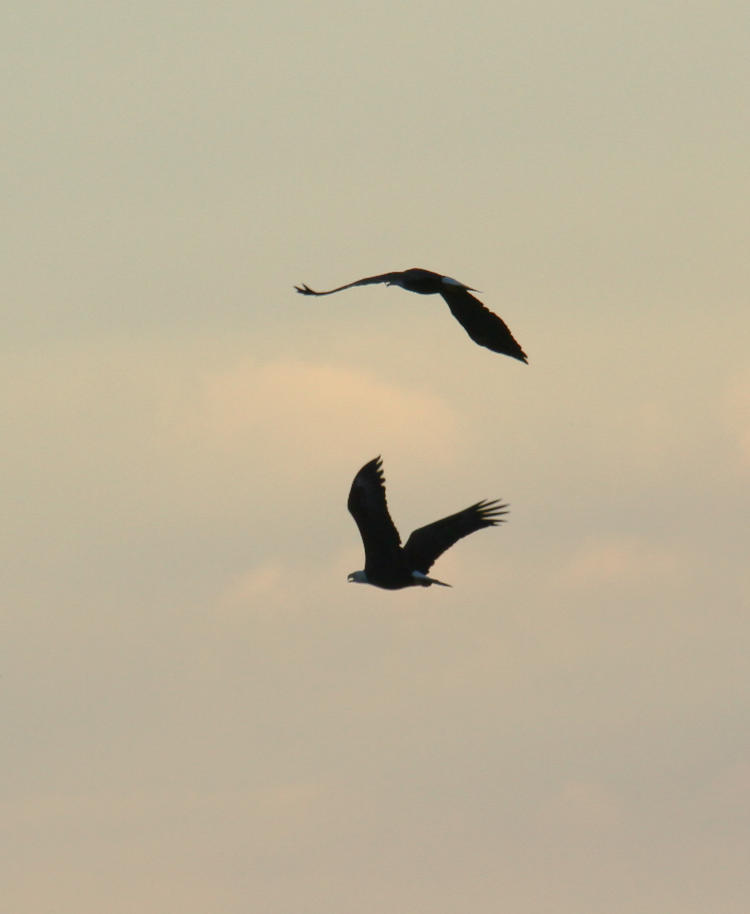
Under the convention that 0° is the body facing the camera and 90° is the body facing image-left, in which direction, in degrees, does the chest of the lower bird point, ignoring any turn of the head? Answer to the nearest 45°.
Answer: approximately 90°
